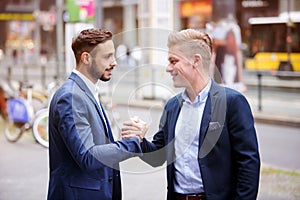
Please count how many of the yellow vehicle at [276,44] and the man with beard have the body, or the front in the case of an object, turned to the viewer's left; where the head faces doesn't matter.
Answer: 1

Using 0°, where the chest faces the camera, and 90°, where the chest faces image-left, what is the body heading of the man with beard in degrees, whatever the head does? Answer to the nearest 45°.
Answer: approximately 270°

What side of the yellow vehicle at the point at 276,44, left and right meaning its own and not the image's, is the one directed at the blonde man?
left

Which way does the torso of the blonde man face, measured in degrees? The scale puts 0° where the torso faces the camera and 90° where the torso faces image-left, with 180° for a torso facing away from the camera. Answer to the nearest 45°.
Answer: approximately 45°

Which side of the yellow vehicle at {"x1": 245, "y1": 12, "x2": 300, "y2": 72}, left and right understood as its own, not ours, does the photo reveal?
left

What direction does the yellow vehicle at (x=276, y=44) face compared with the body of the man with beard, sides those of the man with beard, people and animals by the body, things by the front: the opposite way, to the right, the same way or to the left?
the opposite way

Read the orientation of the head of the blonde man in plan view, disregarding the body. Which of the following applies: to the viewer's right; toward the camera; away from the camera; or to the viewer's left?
to the viewer's left

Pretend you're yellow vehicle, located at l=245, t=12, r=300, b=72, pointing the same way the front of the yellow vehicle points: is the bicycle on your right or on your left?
on your left

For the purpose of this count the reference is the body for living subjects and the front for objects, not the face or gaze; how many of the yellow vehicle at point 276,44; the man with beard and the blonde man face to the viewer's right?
1
